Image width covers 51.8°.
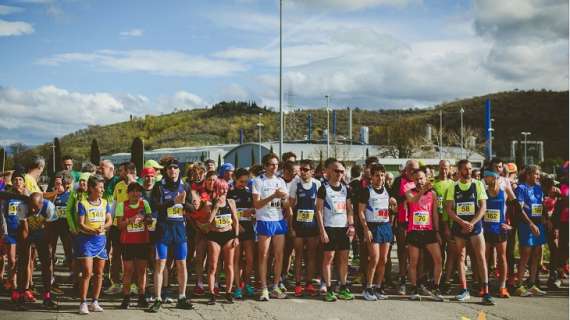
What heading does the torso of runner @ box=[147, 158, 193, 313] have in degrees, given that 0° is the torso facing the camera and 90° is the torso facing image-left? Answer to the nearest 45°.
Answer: approximately 0°

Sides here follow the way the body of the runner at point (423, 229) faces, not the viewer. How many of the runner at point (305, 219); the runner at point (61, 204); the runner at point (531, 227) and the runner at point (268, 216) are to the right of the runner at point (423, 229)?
3

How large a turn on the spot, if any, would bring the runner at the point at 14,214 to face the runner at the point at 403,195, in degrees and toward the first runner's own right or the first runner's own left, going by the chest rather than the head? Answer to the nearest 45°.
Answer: approximately 90° to the first runner's own left

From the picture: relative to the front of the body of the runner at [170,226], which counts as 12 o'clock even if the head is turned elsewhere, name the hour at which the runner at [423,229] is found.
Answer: the runner at [423,229] is roughly at 9 o'clock from the runner at [170,226].

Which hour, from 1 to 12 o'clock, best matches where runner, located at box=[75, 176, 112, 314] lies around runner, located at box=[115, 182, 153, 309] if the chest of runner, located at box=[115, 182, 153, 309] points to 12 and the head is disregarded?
runner, located at box=[75, 176, 112, 314] is roughly at 3 o'clock from runner, located at box=[115, 182, 153, 309].

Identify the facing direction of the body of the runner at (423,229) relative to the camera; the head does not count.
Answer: toward the camera

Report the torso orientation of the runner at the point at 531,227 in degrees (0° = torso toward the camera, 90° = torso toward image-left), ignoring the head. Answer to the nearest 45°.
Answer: approximately 315°

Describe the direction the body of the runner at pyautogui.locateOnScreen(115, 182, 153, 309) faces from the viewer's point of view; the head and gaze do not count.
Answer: toward the camera

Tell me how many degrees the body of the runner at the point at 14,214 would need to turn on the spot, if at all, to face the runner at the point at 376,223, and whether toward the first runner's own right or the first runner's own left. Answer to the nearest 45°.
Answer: approximately 90° to the first runner's own left

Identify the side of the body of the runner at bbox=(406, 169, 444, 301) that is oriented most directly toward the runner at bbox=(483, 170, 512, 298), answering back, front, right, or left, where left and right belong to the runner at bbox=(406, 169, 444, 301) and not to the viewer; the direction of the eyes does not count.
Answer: left

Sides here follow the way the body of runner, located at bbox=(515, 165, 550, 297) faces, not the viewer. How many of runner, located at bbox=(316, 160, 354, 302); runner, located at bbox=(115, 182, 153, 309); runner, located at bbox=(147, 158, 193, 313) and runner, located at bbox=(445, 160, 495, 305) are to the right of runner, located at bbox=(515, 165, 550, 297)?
4

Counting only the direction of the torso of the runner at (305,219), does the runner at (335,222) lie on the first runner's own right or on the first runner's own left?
on the first runner's own left
